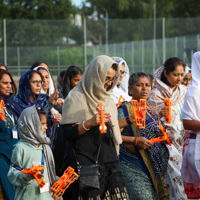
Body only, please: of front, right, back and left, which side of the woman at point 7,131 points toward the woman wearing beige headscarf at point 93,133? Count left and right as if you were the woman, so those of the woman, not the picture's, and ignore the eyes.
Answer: front

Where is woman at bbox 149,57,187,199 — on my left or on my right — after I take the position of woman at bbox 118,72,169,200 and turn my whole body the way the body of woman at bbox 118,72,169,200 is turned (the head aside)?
on my left

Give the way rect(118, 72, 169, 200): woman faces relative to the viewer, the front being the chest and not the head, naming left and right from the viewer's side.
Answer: facing the viewer and to the right of the viewer

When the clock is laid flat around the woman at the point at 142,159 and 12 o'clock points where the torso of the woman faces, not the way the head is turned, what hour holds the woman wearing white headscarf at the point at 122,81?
The woman wearing white headscarf is roughly at 7 o'clock from the woman.

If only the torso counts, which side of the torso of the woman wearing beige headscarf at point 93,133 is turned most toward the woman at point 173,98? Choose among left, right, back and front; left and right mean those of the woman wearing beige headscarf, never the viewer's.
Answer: left

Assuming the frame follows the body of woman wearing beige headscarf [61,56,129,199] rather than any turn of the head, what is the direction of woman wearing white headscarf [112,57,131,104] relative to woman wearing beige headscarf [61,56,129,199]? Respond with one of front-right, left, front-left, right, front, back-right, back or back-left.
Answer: back-left

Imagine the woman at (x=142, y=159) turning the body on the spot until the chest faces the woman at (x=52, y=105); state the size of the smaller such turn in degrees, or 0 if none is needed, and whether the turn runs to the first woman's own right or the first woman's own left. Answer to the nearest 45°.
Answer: approximately 180°

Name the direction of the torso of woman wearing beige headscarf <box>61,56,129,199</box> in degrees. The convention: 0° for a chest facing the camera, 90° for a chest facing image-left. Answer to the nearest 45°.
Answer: approximately 315°

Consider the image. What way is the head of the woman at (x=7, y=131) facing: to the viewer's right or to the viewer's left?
to the viewer's right

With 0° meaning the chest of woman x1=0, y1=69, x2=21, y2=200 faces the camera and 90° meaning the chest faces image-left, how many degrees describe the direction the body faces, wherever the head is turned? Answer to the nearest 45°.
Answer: approximately 315°

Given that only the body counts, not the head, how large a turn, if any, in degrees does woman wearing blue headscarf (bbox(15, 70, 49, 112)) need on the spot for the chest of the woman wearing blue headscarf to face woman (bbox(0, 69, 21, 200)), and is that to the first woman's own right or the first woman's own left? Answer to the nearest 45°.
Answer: approximately 90° to the first woman's own right
